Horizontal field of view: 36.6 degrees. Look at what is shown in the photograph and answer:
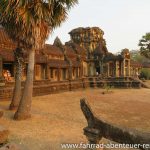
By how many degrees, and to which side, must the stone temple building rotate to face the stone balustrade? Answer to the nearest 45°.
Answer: approximately 45° to its right

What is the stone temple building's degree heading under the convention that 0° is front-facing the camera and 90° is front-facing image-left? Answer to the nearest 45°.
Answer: approximately 315°
